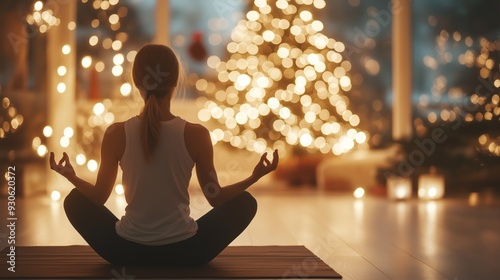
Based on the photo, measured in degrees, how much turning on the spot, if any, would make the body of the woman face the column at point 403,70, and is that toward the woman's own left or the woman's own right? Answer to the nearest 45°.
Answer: approximately 45° to the woman's own right

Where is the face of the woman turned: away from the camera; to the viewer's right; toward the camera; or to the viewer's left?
away from the camera

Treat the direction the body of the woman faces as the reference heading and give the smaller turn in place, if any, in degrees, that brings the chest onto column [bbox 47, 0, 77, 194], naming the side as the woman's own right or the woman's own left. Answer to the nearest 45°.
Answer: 0° — they already face it

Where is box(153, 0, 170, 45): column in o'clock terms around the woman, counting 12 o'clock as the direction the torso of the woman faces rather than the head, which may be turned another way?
The column is roughly at 12 o'clock from the woman.

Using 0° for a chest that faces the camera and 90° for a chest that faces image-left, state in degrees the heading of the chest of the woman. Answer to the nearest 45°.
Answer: approximately 180°
